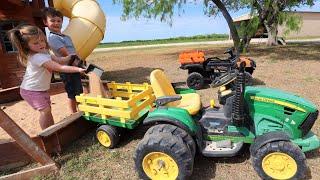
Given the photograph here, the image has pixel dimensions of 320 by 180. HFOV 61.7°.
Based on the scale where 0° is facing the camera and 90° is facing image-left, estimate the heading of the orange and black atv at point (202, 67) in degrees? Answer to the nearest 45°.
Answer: approximately 270°

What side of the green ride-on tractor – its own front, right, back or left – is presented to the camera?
right

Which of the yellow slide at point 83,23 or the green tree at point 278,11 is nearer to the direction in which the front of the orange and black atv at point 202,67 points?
the green tree

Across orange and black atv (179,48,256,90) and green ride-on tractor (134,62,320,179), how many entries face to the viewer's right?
2

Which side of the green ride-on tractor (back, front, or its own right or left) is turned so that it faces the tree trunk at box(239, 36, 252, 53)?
left

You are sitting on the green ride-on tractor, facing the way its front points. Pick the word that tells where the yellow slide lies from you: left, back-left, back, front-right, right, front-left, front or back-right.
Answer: back-left
